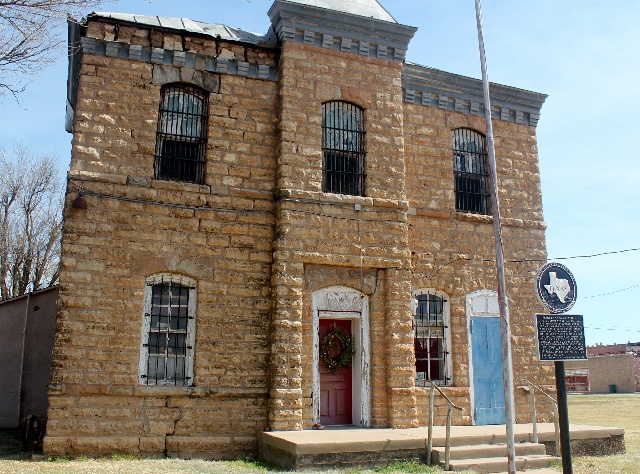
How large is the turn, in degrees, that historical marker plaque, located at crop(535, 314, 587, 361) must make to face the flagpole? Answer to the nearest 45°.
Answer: approximately 135° to its right

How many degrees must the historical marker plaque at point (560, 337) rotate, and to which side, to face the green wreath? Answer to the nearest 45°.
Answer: approximately 135° to its right

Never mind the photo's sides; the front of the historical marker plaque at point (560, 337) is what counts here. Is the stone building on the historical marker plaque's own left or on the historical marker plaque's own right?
on the historical marker plaque's own right

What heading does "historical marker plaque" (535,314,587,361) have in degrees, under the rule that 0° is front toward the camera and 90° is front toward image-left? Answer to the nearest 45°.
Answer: approximately 0°
